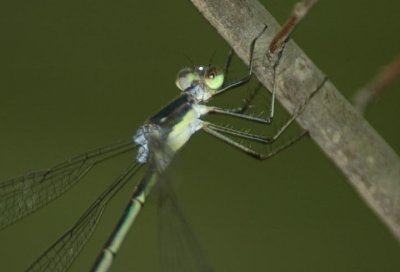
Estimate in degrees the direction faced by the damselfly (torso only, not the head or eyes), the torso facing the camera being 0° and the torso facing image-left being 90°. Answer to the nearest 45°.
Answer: approximately 270°

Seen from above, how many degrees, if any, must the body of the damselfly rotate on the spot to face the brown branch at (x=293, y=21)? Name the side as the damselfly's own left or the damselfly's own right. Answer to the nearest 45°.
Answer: approximately 45° to the damselfly's own right

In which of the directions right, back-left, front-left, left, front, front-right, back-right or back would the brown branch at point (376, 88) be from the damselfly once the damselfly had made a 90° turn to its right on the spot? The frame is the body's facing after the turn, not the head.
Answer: front-left
